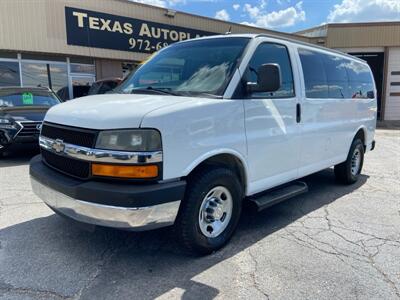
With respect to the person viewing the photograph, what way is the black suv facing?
facing the viewer and to the right of the viewer

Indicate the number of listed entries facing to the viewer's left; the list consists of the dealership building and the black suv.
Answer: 0

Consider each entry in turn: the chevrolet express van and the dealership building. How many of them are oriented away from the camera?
0

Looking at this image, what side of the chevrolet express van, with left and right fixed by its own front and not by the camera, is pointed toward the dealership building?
right

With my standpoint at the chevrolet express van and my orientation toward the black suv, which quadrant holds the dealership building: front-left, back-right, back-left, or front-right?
front-right

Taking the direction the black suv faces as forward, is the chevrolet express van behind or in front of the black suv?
in front

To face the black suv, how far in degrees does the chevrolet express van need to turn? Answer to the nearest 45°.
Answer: approximately 90° to its right

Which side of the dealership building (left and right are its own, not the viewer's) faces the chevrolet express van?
front

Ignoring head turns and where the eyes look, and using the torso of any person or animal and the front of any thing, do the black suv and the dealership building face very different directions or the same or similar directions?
same or similar directions

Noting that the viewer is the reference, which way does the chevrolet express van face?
facing the viewer and to the left of the viewer

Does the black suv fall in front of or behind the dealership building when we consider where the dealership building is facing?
in front

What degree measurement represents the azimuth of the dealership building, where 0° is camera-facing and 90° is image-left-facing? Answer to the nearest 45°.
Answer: approximately 315°
